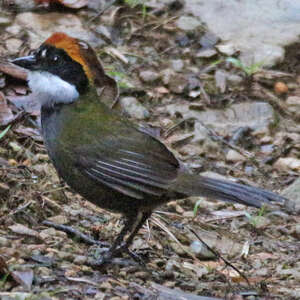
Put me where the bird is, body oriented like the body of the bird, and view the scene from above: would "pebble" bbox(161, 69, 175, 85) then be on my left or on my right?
on my right

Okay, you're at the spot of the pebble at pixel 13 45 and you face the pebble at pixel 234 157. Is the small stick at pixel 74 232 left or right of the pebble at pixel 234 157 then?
right

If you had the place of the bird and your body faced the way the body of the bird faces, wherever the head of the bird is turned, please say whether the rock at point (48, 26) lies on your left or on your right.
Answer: on your right

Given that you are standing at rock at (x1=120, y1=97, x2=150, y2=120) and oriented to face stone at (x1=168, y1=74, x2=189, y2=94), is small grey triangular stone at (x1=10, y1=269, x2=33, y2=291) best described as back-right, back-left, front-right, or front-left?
back-right

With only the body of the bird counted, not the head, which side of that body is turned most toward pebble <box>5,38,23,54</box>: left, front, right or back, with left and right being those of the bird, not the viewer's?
right

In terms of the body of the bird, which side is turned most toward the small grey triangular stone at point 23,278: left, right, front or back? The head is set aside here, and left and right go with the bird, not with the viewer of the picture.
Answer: front

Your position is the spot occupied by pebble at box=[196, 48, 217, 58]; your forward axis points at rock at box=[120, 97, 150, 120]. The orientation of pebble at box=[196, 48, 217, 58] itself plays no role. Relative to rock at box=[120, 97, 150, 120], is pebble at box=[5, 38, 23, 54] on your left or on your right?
right

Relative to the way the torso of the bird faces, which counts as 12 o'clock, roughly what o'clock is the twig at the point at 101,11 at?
The twig is roughly at 3 o'clock from the bird.

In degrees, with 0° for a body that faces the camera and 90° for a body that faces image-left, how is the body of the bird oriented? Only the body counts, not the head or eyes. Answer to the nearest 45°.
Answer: approximately 90°

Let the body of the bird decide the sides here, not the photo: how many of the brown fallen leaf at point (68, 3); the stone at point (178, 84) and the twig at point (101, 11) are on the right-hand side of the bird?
3

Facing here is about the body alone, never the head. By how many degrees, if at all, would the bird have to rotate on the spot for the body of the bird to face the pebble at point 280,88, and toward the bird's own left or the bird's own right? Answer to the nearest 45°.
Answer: approximately 135° to the bird's own right
